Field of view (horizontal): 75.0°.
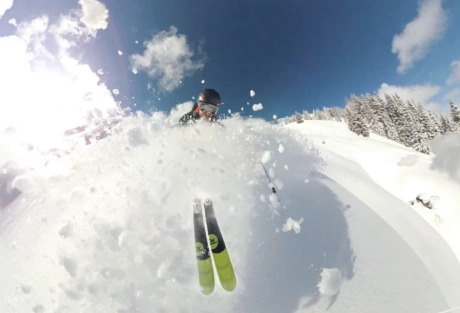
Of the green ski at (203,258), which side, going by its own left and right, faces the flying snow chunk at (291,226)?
left

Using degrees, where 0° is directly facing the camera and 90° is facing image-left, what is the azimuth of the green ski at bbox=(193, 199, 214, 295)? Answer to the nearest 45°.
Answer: approximately 0°

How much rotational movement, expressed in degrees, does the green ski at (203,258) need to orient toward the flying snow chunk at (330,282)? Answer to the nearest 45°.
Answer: approximately 90° to its left
